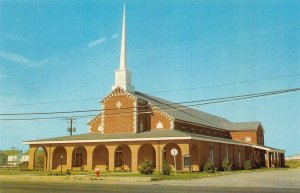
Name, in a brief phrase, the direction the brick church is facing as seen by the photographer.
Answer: facing the viewer and to the left of the viewer
